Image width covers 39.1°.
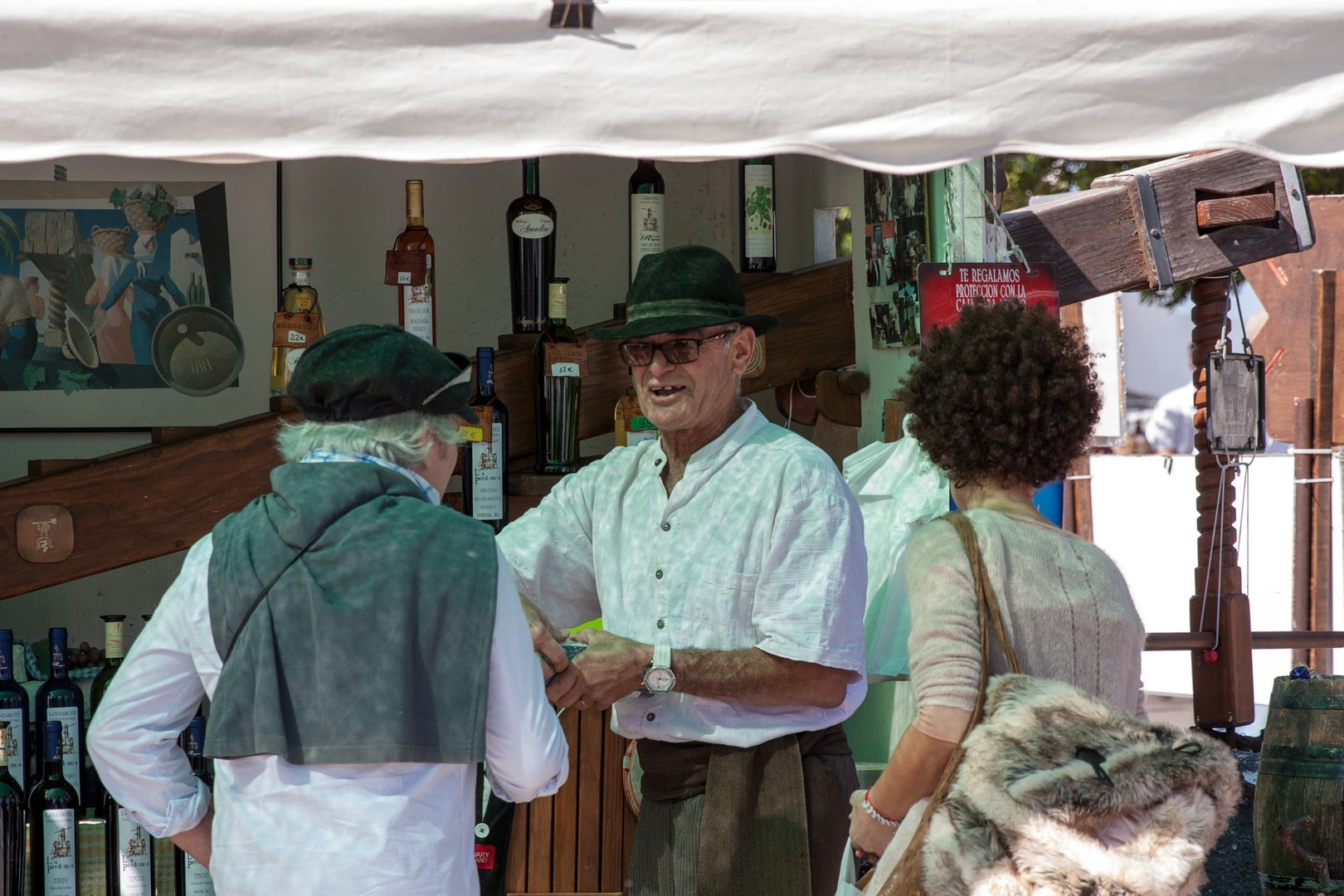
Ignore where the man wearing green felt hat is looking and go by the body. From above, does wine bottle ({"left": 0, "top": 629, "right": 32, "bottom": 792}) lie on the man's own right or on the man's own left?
on the man's own right

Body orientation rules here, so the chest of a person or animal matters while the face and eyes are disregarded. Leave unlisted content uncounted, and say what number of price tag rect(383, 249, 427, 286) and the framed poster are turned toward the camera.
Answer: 2

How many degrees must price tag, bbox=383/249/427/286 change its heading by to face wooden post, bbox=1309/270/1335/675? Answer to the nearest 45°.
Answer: approximately 135° to its left

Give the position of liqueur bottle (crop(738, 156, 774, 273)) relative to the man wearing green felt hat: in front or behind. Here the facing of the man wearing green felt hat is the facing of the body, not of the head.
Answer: behind

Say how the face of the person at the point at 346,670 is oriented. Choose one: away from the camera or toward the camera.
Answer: away from the camera

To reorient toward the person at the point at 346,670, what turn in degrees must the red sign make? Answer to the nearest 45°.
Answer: approximately 45° to its right

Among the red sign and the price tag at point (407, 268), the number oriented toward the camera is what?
2

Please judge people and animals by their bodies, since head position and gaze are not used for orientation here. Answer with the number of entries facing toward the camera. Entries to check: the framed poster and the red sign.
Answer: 2

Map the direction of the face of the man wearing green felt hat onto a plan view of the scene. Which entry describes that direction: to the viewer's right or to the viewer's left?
to the viewer's left

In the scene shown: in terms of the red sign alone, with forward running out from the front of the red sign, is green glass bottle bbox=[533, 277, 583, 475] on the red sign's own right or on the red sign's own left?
on the red sign's own right

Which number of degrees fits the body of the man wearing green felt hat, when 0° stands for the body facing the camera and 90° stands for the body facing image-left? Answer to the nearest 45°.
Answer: approximately 45°
